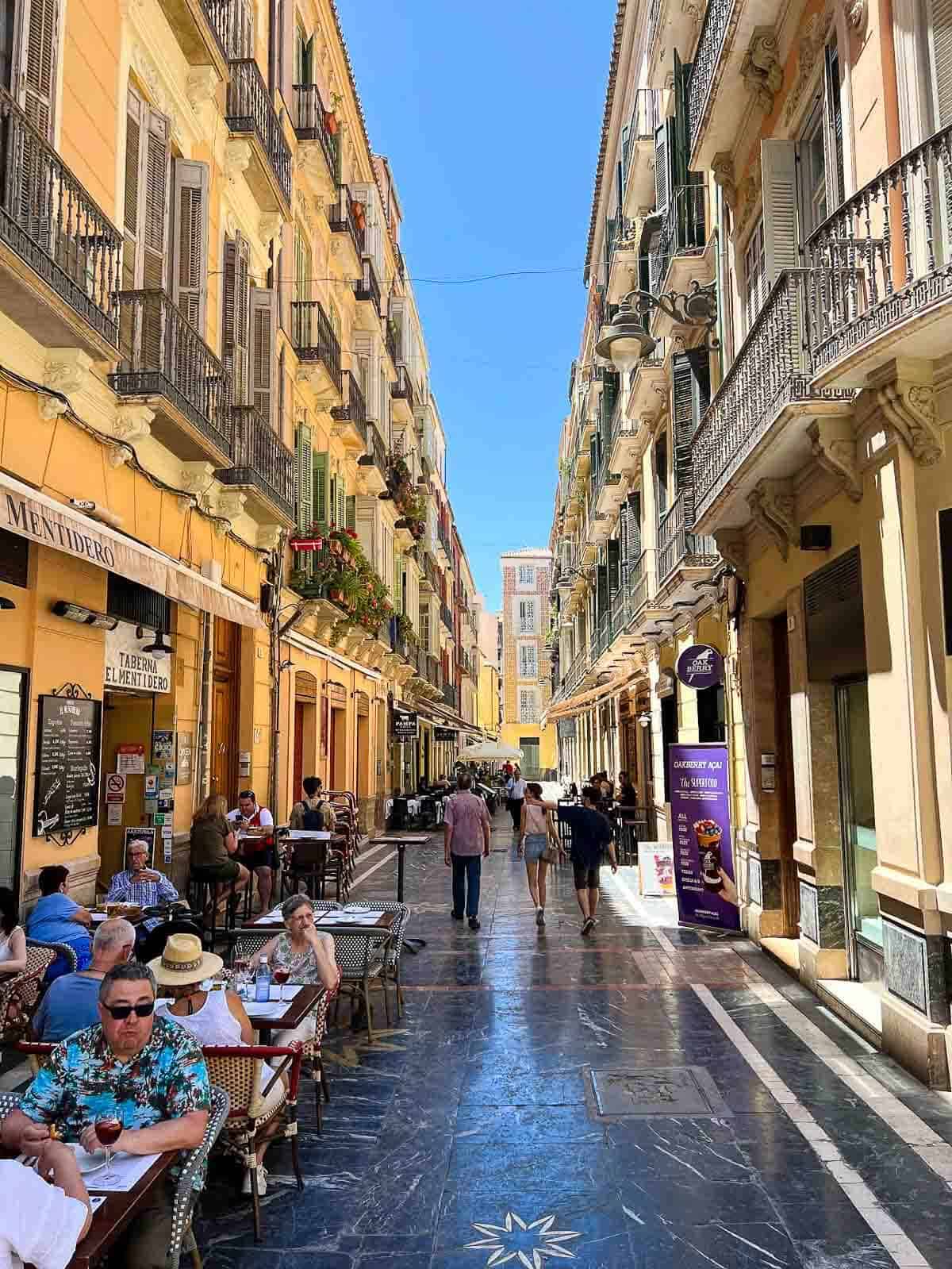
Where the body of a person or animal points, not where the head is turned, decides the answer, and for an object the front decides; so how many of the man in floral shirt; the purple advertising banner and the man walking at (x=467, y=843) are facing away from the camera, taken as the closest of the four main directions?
1

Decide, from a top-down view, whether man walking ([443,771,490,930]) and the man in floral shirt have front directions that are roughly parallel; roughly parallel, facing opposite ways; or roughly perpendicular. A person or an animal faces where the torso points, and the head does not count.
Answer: roughly parallel, facing opposite ways

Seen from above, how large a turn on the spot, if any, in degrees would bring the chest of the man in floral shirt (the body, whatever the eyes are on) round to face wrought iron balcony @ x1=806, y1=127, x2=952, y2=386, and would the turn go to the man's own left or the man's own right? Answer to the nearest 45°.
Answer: approximately 90° to the man's own left

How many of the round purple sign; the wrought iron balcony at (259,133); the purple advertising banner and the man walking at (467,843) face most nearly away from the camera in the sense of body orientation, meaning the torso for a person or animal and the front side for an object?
1

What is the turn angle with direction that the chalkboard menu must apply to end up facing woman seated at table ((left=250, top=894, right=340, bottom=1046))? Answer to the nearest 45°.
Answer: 0° — it already faces them

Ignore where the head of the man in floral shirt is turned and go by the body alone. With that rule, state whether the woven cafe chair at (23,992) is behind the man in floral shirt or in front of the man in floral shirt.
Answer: behind

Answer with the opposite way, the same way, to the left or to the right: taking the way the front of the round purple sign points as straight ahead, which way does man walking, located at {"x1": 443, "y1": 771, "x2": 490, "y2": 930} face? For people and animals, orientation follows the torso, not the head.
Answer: the opposite way

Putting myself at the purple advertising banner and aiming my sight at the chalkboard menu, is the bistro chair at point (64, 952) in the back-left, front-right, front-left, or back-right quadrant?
front-left

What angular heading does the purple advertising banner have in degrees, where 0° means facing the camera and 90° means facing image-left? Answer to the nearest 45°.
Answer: approximately 0°

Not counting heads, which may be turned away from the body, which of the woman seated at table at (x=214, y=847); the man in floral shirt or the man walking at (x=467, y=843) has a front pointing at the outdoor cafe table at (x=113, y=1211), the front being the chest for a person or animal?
the man in floral shirt

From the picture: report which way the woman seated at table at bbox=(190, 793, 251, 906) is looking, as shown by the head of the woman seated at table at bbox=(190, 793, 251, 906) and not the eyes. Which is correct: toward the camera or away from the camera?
away from the camera

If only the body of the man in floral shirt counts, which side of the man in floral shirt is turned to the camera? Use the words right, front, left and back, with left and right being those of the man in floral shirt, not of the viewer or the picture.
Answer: front

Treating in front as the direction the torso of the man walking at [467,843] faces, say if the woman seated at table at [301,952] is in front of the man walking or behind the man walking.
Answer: behind

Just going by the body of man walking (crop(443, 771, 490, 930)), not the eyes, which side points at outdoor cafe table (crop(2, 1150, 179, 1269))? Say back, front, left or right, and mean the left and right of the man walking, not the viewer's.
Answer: back

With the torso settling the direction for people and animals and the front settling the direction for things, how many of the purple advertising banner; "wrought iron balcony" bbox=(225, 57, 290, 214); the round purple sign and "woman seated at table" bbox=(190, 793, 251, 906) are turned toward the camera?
2

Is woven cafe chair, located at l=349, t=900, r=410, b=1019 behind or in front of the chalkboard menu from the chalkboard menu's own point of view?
in front

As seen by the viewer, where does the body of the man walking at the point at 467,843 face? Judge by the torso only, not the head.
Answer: away from the camera

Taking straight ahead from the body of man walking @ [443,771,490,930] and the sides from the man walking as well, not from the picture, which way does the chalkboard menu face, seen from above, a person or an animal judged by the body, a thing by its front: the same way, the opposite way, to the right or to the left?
to the right
